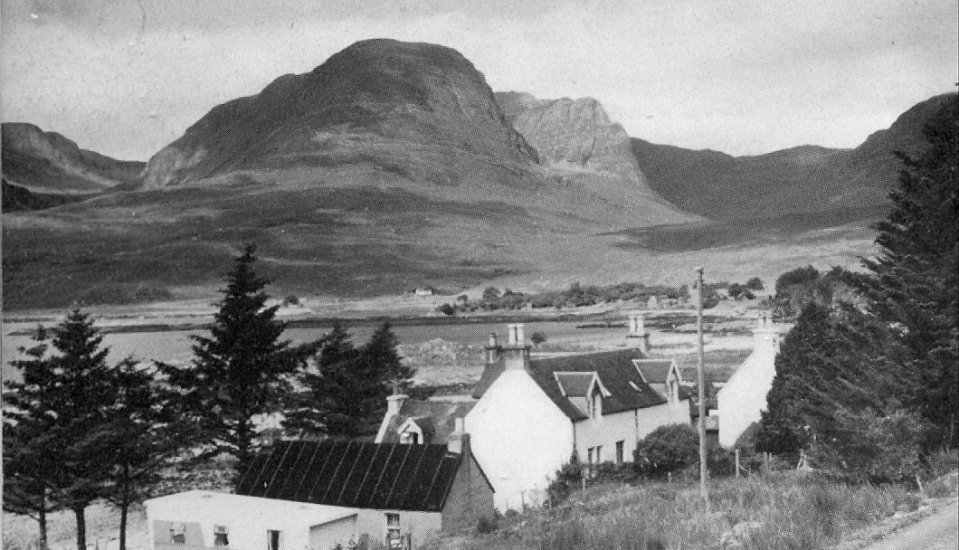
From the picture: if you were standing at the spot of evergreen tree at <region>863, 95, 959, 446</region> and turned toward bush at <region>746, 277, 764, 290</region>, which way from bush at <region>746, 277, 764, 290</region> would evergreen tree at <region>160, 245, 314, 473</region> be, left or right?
left

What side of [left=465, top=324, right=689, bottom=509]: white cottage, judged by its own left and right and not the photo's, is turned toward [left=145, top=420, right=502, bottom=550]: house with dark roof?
right

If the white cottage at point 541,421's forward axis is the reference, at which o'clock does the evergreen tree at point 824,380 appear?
The evergreen tree is roughly at 12 o'clock from the white cottage.

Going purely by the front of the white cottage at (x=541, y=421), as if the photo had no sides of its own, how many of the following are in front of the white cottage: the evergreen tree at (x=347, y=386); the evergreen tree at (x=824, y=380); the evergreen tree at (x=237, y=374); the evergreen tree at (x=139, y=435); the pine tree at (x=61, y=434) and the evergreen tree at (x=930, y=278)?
2

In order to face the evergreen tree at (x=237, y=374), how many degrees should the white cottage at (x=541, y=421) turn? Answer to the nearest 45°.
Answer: approximately 135° to its right

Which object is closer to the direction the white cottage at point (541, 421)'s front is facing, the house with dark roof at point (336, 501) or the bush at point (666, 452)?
the bush

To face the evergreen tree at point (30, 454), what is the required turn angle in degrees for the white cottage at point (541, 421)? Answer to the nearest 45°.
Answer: approximately 135° to its right

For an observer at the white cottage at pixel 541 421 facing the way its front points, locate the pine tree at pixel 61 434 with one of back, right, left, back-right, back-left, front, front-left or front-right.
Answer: back-right

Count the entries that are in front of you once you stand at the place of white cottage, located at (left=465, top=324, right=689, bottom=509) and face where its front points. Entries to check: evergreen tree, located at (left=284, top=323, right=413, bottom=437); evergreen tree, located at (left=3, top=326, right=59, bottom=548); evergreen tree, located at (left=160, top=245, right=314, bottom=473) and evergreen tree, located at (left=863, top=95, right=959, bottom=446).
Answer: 1

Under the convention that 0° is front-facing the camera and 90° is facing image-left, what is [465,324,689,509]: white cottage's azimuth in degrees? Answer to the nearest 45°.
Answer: approximately 315°

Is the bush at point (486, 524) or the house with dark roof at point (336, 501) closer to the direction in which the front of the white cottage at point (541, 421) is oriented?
the bush

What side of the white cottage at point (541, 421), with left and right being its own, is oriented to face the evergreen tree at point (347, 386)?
back

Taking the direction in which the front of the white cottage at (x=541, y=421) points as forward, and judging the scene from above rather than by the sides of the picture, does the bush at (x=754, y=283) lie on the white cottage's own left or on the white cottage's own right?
on the white cottage's own left
